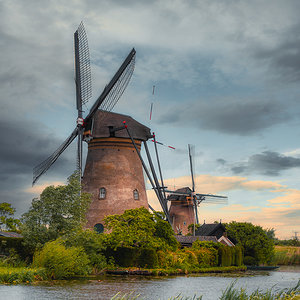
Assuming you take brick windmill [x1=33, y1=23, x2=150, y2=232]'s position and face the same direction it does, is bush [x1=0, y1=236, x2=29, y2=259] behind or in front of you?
in front

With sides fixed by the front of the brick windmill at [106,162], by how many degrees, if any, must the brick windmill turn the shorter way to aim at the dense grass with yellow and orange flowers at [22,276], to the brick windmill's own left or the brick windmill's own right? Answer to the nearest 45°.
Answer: approximately 45° to the brick windmill's own left

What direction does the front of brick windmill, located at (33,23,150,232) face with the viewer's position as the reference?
facing the viewer and to the left of the viewer

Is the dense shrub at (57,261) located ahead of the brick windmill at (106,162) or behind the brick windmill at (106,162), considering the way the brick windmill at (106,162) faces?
ahead

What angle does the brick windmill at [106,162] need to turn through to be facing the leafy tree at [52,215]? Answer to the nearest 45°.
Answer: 0° — it already faces it

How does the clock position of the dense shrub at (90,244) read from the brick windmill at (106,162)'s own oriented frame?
The dense shrub is roughly at 11 o'clock from the brick windmill.
